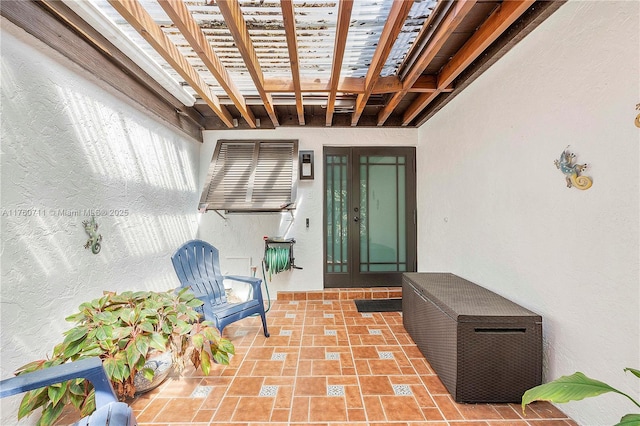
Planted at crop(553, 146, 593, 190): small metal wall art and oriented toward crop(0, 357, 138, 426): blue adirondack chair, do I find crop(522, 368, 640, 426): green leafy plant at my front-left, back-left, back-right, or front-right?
front-left

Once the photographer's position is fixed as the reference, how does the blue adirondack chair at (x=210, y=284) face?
facing the viewer and to the right of the viewer

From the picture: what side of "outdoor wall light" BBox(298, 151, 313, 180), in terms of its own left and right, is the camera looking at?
front

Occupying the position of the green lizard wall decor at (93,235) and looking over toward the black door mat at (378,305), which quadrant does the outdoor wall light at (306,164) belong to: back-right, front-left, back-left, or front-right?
front-left

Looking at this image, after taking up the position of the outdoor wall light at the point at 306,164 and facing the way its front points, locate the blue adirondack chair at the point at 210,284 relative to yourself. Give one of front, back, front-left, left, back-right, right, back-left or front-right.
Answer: front-right

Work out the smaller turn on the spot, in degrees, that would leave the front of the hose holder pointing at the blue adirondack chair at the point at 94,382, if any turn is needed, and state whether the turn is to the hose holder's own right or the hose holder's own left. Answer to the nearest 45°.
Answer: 0° — it already faces it

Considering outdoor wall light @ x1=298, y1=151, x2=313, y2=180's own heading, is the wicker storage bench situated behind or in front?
in front

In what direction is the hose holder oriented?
toward the camera
